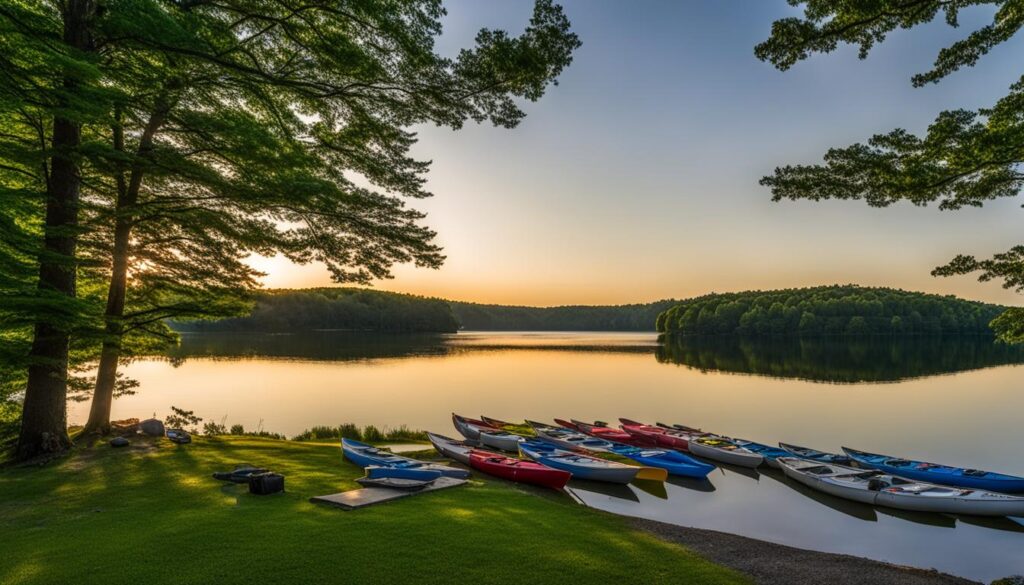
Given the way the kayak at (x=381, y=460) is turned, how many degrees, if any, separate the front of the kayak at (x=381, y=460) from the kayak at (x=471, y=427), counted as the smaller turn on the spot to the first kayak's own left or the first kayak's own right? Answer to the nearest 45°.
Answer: approximately 90° to the first kayak's own right

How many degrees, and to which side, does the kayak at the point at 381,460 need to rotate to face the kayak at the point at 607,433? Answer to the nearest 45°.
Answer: approximately 135° to its right

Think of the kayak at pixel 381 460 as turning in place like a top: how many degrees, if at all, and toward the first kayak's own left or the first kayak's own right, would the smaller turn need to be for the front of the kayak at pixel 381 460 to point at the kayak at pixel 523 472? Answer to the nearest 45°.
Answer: approximately 180°

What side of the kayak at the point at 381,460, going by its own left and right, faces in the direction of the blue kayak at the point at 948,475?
back

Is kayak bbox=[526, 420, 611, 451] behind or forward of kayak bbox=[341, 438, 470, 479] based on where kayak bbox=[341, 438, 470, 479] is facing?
behind

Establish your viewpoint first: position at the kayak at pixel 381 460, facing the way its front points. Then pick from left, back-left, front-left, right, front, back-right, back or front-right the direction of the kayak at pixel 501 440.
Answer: back-right

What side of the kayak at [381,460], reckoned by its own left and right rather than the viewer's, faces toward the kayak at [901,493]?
back

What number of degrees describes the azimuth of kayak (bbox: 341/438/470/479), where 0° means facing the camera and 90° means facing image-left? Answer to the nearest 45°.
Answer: approximately 90°

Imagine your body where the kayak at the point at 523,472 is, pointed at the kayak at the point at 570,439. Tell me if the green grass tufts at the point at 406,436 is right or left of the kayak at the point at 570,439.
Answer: left

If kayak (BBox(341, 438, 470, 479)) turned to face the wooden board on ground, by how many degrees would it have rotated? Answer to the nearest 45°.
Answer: approximately 90° to its left

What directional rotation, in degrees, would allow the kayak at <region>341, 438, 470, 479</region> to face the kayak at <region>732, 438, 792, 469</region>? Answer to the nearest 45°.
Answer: approximately 180°

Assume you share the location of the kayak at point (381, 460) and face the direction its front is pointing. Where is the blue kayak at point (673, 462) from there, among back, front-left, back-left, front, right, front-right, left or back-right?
back

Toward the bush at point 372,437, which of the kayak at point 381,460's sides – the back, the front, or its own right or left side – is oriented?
right

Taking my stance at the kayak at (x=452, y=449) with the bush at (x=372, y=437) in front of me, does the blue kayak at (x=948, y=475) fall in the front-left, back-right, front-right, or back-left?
back-right

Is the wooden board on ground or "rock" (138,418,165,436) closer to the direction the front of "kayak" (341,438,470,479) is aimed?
the rock
